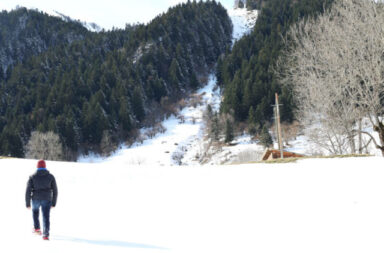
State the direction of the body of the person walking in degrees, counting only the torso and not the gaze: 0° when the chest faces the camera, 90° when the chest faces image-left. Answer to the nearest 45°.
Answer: approximately 180°
